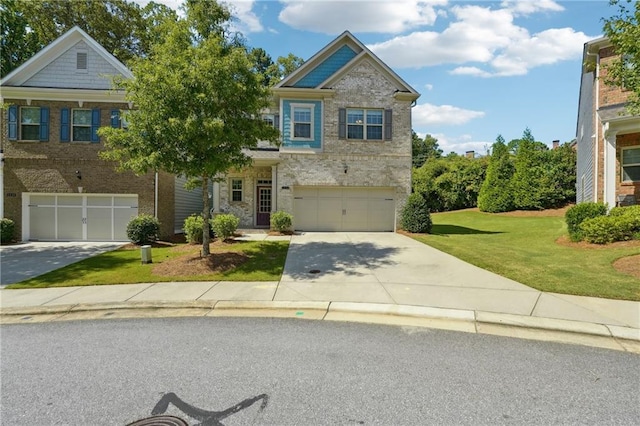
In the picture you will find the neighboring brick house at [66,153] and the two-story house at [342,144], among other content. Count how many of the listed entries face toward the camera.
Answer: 2

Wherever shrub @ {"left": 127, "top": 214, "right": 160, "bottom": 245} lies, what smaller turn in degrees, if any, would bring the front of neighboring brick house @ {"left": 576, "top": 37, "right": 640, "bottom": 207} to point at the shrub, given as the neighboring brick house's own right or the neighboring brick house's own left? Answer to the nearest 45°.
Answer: approximately 45° to the neighboring brick house's own right

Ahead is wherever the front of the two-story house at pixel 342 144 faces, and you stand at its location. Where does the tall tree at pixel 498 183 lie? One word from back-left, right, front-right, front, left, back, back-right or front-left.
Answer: back-left

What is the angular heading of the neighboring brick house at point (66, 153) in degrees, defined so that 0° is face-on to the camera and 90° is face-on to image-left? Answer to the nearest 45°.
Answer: approximately 0°

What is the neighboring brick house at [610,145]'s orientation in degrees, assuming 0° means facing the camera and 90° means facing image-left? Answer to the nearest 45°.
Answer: approximately 0°

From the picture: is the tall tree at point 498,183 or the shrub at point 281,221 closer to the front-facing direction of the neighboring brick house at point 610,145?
the shrub
